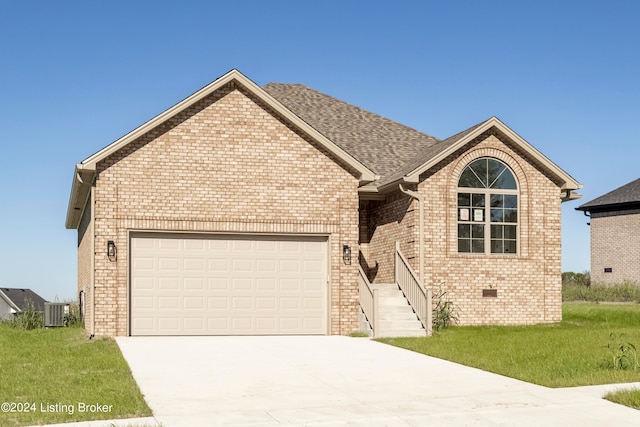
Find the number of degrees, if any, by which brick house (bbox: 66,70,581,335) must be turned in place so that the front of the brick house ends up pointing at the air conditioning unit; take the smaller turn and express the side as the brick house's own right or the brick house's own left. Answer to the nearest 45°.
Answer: approximately 135° to the brick house's own right

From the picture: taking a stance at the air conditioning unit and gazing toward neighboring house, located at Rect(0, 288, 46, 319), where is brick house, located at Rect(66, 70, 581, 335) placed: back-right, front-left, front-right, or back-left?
back-right

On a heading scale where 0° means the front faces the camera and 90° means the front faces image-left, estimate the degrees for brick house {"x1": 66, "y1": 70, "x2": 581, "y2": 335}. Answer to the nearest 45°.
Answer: approximately 0°

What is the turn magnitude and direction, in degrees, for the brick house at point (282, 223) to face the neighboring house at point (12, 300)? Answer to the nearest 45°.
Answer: approximately 135° to its right

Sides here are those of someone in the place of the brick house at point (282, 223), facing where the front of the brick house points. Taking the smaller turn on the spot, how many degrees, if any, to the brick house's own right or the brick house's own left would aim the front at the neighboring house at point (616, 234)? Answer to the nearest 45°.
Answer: approximately 135° to the brick house's own left
